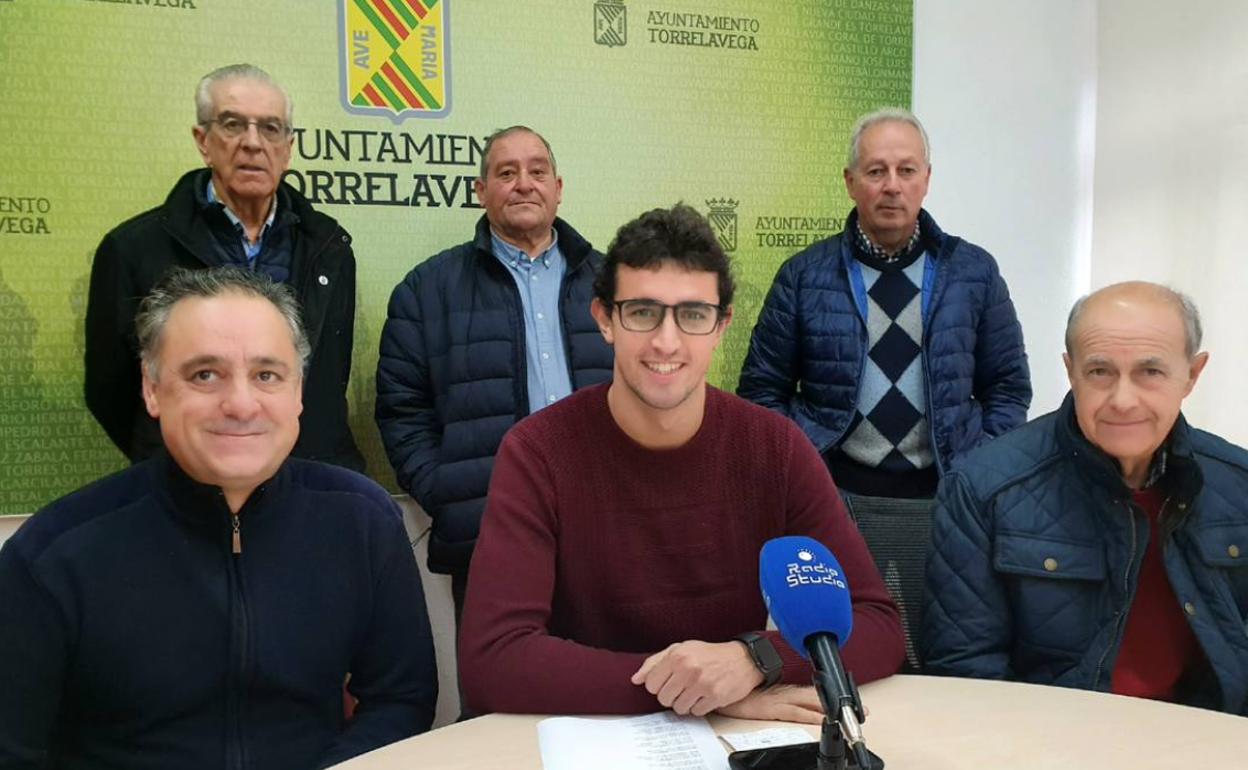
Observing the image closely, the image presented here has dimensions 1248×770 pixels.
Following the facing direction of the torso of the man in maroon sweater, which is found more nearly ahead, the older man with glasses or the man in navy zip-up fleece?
the man in navy zip-up fleece

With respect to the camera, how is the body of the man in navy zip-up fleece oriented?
toward the camera

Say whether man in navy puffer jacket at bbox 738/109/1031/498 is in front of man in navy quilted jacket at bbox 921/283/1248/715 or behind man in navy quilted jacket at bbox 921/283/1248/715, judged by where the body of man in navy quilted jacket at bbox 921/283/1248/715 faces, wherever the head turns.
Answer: behind

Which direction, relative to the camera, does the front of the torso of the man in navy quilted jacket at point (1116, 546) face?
toward the camera

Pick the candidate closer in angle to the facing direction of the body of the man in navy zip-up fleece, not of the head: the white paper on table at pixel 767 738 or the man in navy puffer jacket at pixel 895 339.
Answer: the white paper on table

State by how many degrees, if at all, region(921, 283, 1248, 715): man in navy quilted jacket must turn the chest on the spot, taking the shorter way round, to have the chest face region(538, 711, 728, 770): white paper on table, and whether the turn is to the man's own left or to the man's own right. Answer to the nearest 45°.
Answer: approximately 45° to the man's own right

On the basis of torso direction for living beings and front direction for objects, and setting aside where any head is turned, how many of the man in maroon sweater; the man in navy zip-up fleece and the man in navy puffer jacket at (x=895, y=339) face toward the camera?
3

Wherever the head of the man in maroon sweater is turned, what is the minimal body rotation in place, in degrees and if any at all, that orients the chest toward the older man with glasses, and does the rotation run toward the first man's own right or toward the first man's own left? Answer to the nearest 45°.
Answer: approximately 135° to the first man's own right

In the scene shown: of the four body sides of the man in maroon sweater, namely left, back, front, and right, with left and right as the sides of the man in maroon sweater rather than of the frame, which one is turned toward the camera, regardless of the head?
front

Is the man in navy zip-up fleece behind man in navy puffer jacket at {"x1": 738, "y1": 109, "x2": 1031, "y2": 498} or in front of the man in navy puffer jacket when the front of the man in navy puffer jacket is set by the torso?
in front

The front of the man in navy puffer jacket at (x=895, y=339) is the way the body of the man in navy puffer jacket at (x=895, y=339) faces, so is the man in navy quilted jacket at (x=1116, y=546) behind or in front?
in front

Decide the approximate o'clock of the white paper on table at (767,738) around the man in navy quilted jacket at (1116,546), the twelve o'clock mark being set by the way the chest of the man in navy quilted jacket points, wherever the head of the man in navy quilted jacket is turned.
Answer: The white paper on table is roughly at 1 o'clock from the man in navy quilted jacket.

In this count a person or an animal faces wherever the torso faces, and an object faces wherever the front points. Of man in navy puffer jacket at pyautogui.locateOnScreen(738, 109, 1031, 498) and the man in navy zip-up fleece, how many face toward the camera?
2
